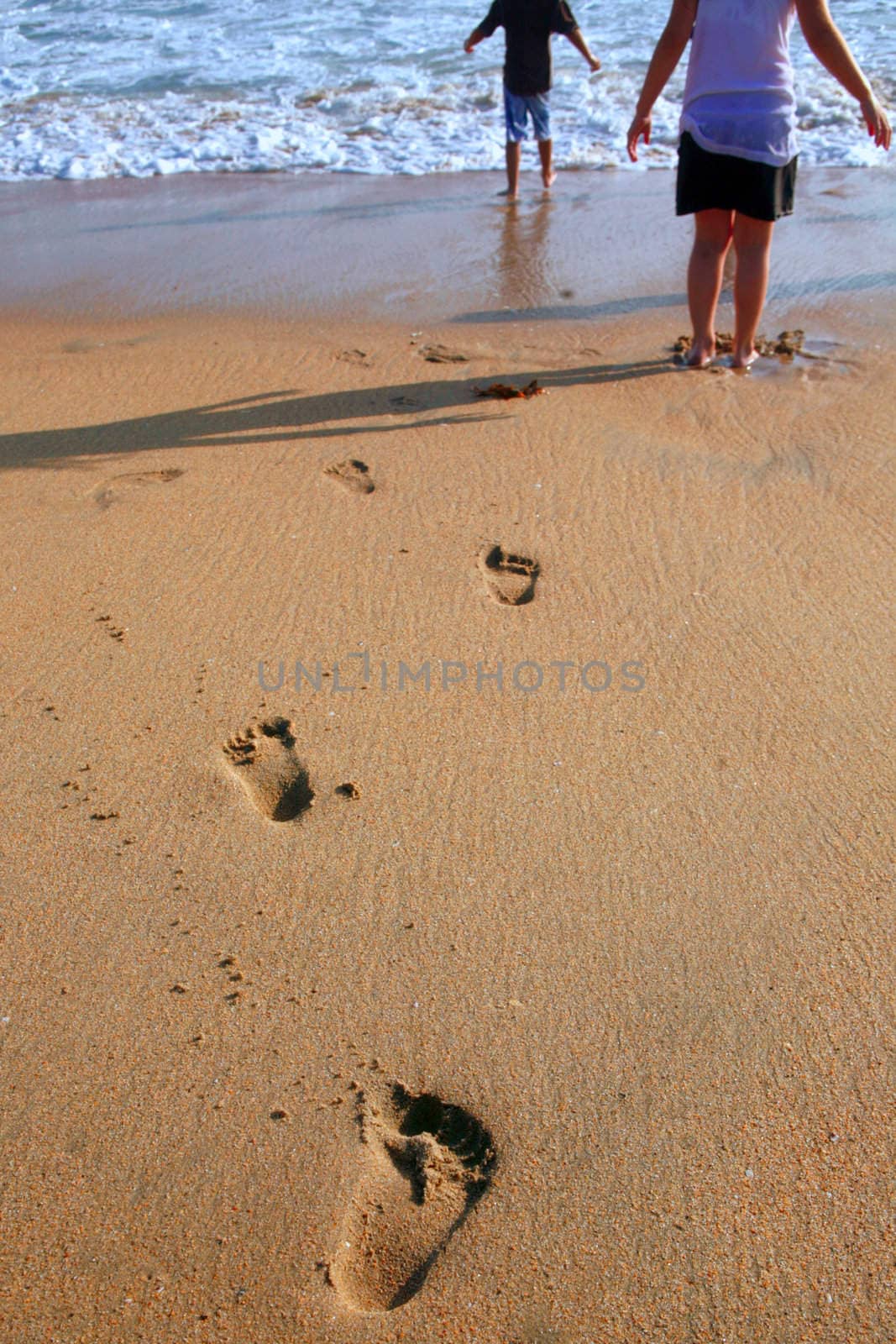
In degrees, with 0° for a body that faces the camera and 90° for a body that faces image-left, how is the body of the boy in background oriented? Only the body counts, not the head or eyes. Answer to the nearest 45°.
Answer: approximately 180°

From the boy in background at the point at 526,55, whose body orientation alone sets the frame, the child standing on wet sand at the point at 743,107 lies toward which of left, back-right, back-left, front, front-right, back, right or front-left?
back
